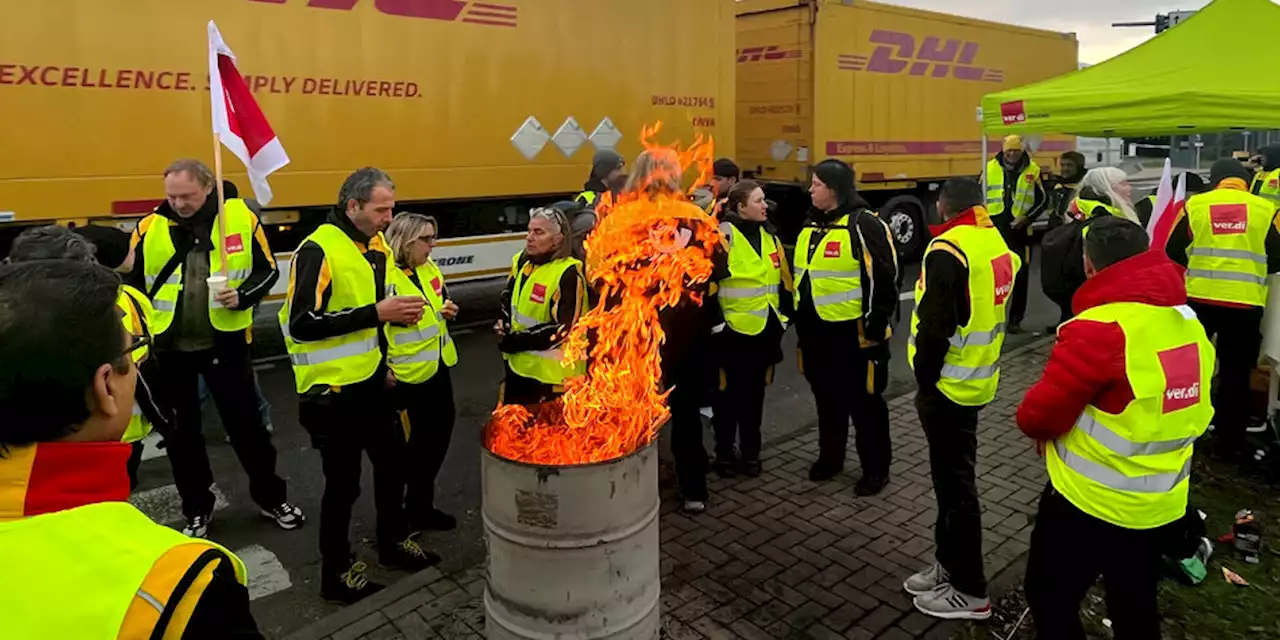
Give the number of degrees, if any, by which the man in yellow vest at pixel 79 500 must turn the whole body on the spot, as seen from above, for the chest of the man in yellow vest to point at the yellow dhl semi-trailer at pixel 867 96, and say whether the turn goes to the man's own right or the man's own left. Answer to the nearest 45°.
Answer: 0° — they already face it

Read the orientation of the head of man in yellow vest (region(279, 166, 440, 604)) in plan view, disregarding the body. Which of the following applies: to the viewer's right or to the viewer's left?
to the viewer's right

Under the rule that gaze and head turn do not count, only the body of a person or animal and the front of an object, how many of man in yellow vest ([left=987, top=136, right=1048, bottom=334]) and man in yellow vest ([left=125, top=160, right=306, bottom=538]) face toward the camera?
2

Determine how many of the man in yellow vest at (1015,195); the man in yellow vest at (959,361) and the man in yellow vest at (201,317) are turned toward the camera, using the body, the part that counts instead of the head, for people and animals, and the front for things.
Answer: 2

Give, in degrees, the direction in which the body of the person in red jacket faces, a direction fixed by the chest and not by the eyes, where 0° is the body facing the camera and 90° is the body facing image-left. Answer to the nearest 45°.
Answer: approximately 135°
